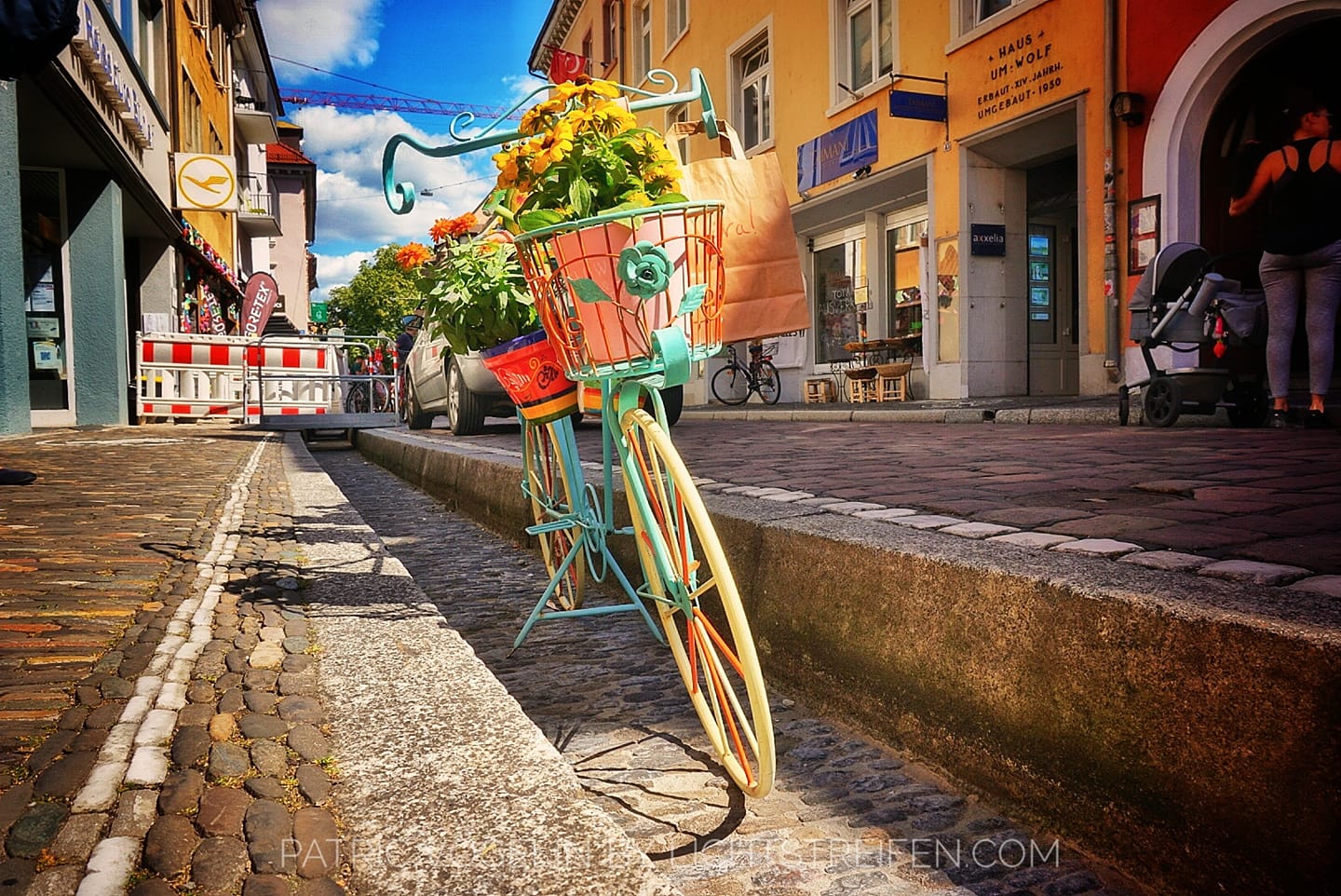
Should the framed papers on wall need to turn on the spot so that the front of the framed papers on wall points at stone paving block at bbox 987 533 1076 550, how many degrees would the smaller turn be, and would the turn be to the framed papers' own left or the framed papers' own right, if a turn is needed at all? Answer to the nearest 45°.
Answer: approximately 45° to the framed papers' own left

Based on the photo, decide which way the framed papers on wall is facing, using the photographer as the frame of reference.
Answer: facing the viewer and to the left of the viewer

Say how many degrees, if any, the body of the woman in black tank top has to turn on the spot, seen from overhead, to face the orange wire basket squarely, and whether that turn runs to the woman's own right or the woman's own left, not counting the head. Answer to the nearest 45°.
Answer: approximately 180°

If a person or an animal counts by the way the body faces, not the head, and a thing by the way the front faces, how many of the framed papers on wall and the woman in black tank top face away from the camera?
1

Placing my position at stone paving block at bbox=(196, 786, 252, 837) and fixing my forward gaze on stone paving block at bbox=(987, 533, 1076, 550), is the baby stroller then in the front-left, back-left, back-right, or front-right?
front-left

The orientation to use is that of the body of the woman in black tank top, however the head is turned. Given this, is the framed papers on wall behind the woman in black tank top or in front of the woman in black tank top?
in front

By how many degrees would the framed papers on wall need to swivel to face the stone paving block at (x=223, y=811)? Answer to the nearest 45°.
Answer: approximately 45° to its left

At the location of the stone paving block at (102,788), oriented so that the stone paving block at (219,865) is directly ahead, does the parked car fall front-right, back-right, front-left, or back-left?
back-left

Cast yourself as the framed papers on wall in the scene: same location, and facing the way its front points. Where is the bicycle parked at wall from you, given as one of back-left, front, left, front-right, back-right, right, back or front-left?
right

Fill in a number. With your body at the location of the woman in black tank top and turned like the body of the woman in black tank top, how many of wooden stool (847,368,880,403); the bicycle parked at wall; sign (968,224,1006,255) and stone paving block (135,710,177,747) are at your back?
1

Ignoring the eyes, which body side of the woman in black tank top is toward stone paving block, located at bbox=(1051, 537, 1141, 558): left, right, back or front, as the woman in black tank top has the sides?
back

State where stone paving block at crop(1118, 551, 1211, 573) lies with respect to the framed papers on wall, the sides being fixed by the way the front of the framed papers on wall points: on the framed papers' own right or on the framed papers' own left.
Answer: on the framed papers' own left

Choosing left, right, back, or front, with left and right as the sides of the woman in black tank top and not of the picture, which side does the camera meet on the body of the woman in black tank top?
back

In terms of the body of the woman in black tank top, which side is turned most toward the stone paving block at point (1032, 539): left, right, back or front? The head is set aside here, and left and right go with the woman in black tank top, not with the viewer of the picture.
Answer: back

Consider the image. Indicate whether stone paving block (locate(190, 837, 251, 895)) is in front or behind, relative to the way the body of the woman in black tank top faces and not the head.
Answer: behind

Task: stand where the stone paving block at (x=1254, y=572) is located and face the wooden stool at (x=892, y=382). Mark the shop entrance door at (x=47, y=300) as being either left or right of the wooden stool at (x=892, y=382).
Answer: left

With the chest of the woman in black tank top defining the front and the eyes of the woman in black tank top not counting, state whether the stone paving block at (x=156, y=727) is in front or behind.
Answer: behind

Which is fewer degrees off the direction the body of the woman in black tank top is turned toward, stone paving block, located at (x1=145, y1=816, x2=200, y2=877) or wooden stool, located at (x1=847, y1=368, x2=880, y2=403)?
the wooden stool

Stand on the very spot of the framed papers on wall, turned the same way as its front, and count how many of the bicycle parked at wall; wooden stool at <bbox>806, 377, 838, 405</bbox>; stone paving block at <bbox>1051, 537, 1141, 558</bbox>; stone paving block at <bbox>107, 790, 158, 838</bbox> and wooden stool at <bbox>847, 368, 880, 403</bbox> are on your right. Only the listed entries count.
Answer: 3

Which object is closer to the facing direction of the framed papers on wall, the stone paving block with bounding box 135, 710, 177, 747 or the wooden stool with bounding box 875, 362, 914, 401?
the stone paving block

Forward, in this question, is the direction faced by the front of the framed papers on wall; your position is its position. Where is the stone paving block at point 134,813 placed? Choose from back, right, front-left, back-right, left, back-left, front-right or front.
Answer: front-left

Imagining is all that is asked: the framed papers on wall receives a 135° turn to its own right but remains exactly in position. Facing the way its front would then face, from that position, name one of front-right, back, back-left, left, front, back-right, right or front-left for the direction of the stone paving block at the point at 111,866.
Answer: back
